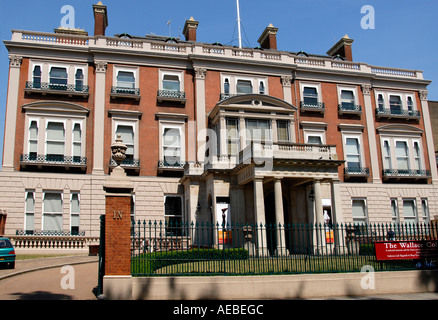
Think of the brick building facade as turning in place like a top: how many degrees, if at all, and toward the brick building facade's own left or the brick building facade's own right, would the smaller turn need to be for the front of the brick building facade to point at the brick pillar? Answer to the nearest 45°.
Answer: approximately 45° to the brick building facade's own right

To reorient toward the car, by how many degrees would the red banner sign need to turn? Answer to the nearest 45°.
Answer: approximately 90° to its right

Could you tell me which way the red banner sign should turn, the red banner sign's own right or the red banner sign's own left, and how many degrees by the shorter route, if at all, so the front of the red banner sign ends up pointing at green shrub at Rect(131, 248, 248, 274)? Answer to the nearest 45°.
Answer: approximately 45° to the red banner sign's own right

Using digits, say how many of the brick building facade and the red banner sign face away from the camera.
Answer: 0

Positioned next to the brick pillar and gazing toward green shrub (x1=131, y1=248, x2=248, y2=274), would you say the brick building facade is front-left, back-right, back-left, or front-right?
front-left

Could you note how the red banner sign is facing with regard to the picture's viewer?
facing the viewer

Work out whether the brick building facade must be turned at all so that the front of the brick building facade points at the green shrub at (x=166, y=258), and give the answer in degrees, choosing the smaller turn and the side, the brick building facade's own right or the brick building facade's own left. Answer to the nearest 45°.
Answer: approximately 45° to the brick building facade's own right

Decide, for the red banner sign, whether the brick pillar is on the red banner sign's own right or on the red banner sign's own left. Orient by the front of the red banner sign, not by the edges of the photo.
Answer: on the red banner sign's own right

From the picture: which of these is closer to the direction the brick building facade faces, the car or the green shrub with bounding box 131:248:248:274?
the green shrub

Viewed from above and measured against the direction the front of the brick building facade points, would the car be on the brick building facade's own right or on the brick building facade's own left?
on the brick building facade's own right

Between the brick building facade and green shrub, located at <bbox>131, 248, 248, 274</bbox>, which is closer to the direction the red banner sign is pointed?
the green shrub

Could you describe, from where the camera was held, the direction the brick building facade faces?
facing the viewer and to the right of the viewer

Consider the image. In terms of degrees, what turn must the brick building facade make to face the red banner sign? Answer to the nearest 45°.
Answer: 0° — it already faces it
